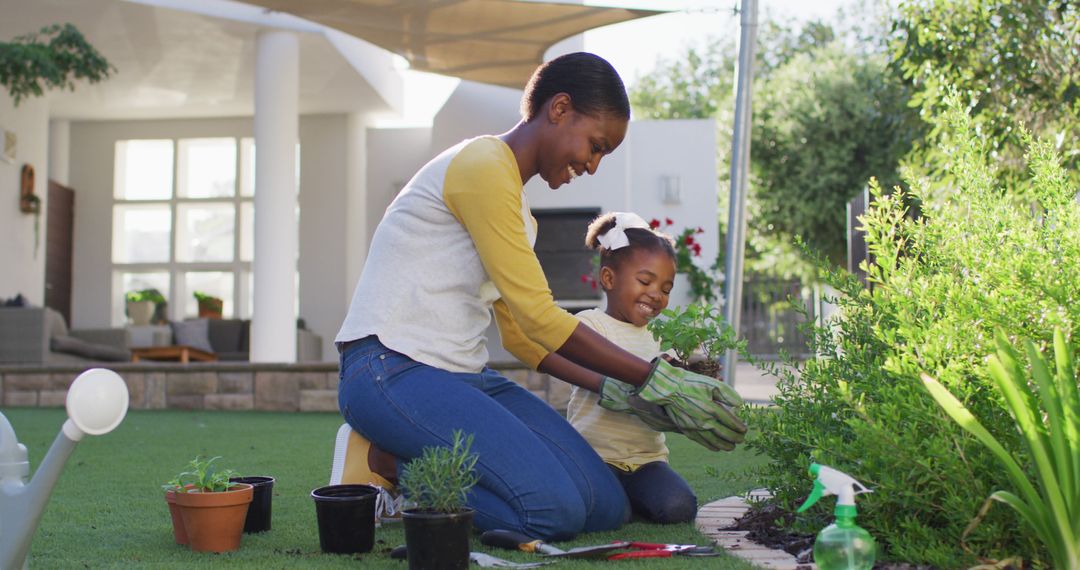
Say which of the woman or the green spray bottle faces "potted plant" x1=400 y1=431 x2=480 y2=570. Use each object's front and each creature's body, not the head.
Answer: the green spray bottle

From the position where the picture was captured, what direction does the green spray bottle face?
facing to the left of the viewer

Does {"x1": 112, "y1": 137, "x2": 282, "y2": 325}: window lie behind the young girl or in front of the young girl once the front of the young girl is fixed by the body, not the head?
behind

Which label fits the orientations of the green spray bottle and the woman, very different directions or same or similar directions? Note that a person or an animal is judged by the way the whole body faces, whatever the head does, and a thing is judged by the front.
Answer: very different directions

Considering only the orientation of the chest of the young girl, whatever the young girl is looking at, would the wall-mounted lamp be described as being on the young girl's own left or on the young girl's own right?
on the young girl's own left

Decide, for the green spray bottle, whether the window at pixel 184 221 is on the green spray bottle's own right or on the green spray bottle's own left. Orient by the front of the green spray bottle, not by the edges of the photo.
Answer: on the green spray bottle's own right

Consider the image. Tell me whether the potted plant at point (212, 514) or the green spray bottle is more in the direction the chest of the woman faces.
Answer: the green spray bottle

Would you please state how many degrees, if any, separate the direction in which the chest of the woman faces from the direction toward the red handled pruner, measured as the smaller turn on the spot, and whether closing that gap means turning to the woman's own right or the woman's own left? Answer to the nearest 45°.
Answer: approximately 45° to the woman's own right

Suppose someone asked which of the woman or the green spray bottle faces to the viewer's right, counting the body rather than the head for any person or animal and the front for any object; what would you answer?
the woman

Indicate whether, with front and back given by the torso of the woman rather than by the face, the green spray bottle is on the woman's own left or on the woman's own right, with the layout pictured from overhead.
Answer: on the woman's own right

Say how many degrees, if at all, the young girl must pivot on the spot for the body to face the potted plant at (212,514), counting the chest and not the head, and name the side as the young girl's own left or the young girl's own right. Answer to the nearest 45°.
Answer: approximately 90° to the young girl's own right

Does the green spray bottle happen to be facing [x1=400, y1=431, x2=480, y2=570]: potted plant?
yes

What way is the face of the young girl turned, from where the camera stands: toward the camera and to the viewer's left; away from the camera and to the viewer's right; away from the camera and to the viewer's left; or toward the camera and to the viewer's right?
toward the camera and to the viewer's right

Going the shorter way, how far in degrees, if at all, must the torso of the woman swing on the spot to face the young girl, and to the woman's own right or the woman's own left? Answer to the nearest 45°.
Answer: approximately 45° to the woman's own left

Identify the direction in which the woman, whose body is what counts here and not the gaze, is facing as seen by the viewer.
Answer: to the viewer's right

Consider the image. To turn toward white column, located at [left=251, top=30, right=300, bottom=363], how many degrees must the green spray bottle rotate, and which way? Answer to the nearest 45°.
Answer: approximately 45° to its right
